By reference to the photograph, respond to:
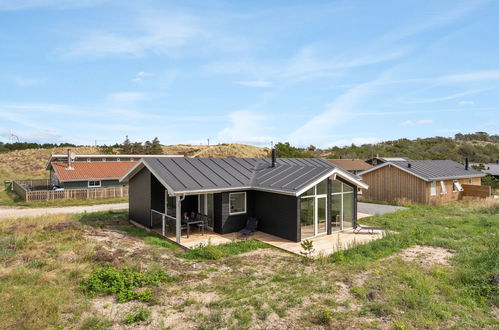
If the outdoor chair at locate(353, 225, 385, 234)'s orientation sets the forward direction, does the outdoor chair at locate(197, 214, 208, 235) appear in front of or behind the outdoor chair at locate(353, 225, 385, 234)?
behind

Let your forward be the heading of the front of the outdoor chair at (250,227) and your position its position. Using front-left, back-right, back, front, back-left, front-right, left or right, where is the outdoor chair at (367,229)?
back-left

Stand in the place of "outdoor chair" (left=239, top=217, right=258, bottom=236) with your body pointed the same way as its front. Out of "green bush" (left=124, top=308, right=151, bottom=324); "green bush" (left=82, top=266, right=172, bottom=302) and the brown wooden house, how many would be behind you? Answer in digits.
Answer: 1

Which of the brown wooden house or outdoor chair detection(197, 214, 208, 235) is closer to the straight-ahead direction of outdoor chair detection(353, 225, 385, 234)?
the brown wooden house

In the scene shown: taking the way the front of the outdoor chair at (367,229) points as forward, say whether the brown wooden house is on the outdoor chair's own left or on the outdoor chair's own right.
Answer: on the outdoor chair's own left

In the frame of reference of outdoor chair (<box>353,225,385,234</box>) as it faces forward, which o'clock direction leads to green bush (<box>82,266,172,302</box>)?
The green bush is roughly at 4 o'clock from the outdoor chair.

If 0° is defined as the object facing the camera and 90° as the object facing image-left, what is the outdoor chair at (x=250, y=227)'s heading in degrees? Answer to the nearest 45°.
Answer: approximately 45°

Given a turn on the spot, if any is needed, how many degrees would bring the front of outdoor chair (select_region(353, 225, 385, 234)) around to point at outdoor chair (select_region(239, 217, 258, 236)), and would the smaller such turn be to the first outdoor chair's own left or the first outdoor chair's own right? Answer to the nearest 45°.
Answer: approximately 135° to the first outdoor chair's own right

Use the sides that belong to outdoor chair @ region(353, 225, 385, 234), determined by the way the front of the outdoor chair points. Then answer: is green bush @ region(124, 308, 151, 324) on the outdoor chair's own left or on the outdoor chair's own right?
on the outdoor chair's own right

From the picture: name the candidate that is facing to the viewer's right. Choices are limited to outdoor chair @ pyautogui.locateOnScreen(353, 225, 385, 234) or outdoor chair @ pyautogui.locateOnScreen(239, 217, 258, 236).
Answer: outdoor chair @ pyautogui.locateOnScreen(353, 225, 385, 234)

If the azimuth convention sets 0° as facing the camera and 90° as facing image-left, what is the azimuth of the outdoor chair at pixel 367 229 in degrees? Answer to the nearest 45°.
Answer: approximately 270°

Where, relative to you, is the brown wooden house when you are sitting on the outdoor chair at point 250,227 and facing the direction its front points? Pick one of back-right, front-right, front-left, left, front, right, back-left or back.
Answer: back

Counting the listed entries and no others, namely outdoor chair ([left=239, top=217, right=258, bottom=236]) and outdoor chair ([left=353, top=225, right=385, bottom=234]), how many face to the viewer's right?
1
